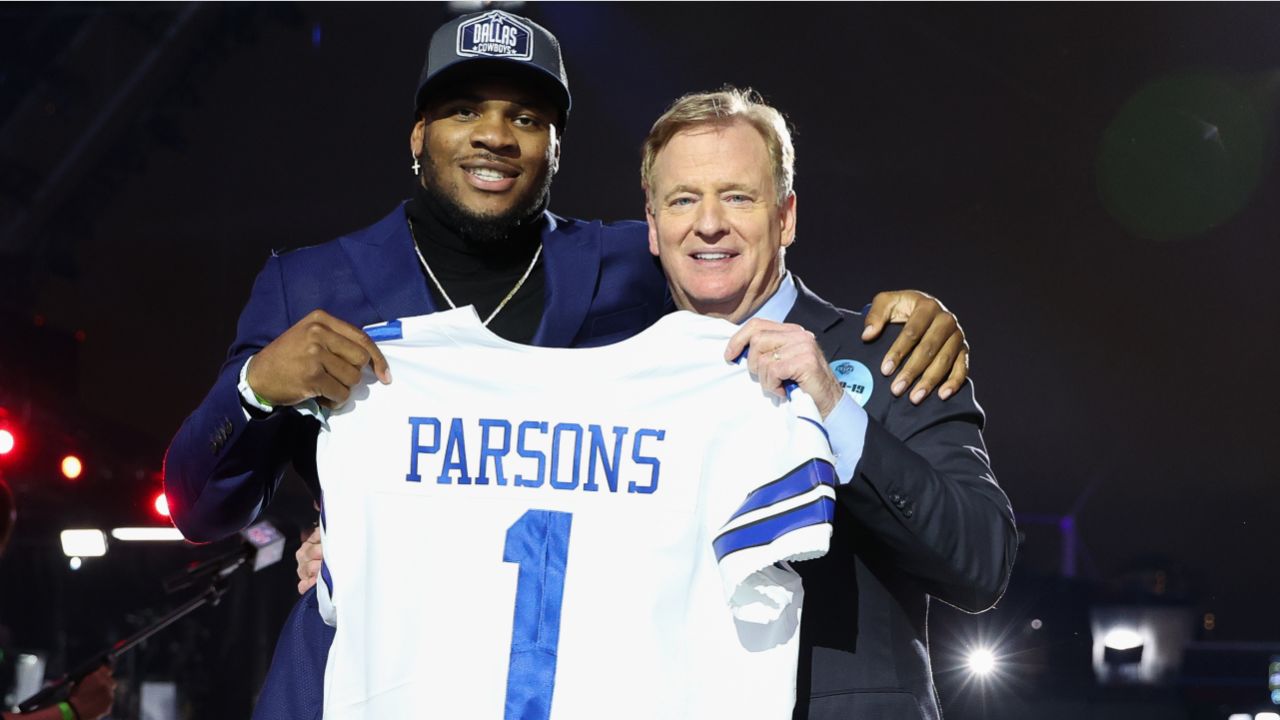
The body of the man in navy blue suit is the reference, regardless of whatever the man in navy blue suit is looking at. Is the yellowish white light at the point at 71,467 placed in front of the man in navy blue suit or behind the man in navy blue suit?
behind

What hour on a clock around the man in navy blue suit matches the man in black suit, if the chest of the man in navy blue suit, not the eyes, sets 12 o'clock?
The man in black suit is roughly at 10 o'clock from the man in navy blue suit.

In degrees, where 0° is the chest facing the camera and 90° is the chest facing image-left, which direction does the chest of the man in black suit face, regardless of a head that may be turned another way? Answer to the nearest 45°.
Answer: approximately 45°

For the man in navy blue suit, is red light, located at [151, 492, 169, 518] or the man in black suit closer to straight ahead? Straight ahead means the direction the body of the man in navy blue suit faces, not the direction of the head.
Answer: the man in black suit

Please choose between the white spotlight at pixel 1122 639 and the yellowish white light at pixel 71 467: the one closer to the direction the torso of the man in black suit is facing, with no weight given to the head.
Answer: the yellowish white light

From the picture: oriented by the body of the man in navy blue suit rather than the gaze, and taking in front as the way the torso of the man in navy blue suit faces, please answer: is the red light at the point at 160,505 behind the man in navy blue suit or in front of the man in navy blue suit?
behind

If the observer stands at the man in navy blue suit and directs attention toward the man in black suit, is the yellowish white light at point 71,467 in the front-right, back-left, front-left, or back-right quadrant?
back-left

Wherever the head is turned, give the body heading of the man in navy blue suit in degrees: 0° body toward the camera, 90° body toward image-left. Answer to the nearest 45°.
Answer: approximately 0°

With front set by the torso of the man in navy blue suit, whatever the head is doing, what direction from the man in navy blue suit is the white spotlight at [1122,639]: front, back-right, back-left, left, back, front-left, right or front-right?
back-left

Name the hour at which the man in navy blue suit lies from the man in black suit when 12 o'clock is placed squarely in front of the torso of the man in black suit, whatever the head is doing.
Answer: The man in navy blue suit is roughly at 2 o'clock from the man in black suit.

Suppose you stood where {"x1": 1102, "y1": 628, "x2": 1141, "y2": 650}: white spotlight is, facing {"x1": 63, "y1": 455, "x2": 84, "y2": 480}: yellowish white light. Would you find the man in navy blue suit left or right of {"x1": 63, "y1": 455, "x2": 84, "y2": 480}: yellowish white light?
left
